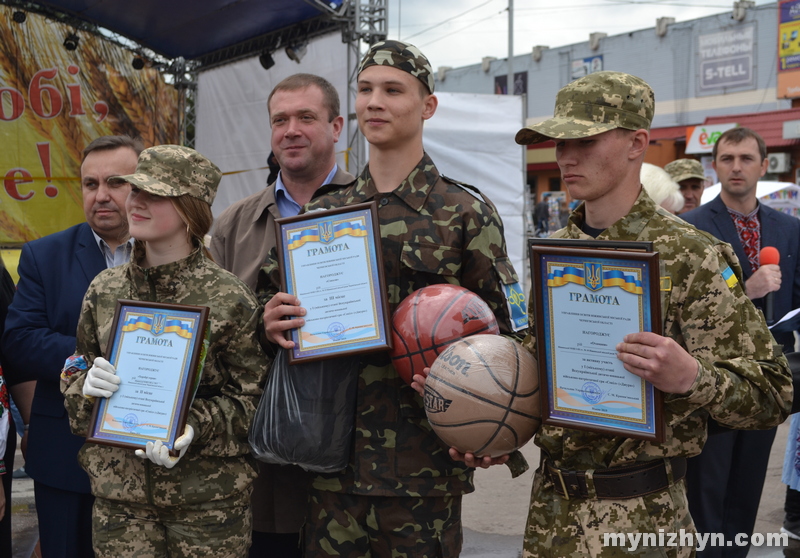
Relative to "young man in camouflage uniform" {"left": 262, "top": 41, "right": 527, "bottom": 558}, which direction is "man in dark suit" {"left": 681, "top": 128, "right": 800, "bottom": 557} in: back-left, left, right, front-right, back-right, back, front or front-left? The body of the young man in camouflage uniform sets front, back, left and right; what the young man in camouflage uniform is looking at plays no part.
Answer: back

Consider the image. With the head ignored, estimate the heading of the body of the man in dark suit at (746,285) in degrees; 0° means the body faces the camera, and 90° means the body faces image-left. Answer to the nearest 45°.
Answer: approximately 0°

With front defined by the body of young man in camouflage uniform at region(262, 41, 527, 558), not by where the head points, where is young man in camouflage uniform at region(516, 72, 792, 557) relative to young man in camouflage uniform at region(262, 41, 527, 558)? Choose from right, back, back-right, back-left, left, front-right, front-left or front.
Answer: left

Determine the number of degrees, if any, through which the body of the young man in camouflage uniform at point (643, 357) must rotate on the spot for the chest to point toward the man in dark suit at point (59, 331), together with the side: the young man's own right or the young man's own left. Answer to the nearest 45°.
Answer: approximately 45° to the young man's own right

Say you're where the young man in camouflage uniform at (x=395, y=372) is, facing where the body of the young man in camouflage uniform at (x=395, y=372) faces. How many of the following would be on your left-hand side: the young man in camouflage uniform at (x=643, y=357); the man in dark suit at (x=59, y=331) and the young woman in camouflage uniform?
1

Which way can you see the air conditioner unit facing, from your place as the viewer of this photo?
facing the viewer and to the left of the viewer

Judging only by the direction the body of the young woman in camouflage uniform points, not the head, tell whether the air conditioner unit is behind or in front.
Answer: behind

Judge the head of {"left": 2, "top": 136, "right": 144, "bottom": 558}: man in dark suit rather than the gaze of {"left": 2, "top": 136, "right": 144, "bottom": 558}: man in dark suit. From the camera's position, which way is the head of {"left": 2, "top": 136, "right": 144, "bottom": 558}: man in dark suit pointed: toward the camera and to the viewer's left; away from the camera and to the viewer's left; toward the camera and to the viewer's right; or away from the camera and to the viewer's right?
toward the camera and to the viewer's right

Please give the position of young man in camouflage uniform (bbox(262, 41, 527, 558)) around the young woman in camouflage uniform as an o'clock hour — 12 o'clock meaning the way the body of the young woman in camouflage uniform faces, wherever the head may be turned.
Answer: The young man in camouflage uniform is roughly at 8 o'clock from the young woman in camouflage uniform.

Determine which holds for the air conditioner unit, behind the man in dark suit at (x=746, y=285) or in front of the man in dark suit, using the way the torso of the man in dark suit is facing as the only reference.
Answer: behind

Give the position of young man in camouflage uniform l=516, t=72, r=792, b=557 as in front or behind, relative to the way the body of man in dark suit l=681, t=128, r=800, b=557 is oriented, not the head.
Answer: in front

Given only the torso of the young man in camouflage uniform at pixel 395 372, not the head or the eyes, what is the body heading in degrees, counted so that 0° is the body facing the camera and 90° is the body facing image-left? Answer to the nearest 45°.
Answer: approximately 45°

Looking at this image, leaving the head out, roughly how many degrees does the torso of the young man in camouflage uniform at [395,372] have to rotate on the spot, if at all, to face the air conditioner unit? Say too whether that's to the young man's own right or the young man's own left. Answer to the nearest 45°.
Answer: approximately 180°

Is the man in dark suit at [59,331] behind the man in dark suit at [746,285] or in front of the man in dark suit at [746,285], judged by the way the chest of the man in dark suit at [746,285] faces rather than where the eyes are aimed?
in front

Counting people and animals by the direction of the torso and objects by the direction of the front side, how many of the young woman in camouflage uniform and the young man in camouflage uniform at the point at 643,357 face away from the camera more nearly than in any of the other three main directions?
0
